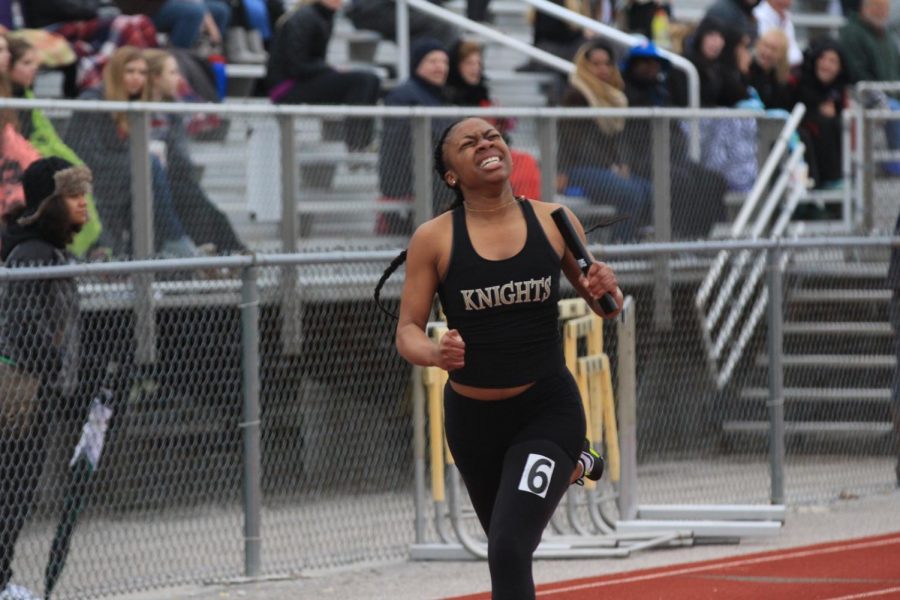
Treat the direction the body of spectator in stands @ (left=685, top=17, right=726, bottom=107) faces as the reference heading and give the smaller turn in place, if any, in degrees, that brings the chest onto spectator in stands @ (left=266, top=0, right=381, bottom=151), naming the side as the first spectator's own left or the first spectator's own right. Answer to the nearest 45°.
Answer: approximately 90° to the first spectator's own right

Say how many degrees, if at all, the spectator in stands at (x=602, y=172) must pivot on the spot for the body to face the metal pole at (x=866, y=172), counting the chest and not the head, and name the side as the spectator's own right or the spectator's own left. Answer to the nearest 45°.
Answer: approximately 90° to the spectator's own left

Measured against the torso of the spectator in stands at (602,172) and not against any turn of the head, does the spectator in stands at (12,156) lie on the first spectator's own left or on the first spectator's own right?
on the first spectator's own right

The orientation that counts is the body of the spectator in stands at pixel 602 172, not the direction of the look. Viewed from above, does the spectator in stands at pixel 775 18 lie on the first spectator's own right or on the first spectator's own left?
on the first spectator's own left
